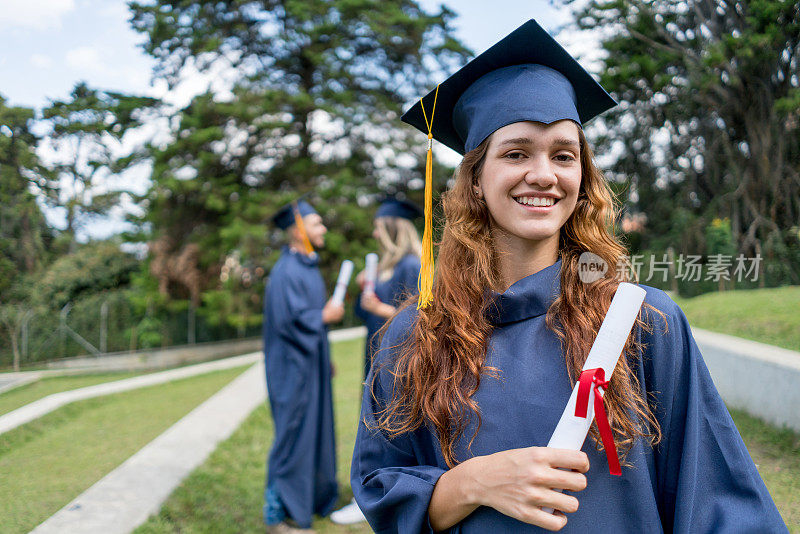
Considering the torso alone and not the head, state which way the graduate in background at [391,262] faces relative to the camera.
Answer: to the viewer's left

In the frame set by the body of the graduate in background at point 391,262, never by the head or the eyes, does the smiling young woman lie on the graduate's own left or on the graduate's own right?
on the graduate's own left

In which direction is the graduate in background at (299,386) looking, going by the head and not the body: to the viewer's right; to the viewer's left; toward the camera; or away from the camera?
to the viewer's right

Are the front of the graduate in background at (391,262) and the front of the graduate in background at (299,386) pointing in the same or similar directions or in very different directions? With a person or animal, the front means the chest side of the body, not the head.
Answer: very different directions

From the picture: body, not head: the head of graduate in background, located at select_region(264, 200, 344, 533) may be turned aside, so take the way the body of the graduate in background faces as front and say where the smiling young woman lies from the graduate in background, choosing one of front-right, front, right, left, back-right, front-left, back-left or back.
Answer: right

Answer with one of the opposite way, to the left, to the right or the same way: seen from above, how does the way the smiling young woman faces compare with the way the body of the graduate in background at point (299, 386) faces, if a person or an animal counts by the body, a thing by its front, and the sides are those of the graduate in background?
to the right

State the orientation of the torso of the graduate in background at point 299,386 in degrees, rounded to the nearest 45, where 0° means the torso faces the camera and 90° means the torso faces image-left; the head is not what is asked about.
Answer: approximately 270°

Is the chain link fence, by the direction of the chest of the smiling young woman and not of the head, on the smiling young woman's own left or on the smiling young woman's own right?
on the smiling young woman's own right
